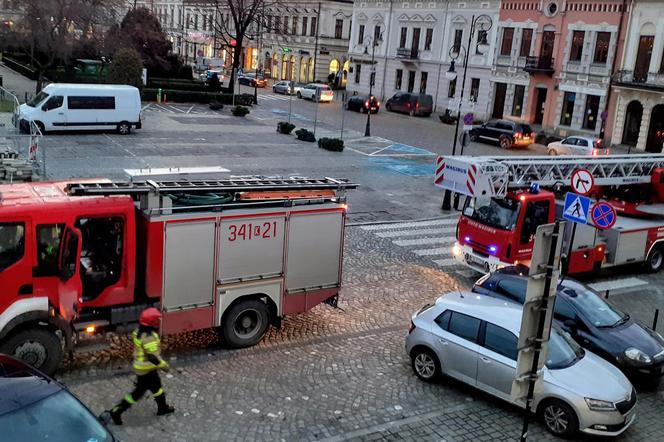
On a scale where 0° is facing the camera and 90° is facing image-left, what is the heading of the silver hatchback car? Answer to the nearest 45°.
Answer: approximately 315°

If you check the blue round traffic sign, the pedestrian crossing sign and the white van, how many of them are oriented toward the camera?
2

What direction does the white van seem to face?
to the viewer's left

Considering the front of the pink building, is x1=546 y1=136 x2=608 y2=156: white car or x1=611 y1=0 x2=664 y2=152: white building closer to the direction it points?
the white car

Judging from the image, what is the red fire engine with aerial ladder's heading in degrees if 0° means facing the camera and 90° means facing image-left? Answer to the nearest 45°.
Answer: approximately 45°

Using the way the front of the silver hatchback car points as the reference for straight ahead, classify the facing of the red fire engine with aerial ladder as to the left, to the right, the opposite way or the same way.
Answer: to the right

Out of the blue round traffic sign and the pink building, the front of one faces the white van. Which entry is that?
the pink building

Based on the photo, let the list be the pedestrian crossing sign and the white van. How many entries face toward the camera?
1

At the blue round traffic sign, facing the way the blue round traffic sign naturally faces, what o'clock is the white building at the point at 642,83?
The white building is roughly at 6 o'clock from the blue round traffic sign.

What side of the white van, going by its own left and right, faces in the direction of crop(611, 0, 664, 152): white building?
back

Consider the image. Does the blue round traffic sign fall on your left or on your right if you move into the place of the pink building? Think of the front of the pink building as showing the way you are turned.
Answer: on your left

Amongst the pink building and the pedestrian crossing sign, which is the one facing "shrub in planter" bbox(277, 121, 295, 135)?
the pink building

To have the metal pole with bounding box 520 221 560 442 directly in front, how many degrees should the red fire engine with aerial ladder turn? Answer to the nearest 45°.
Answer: approximately 45° to its left
